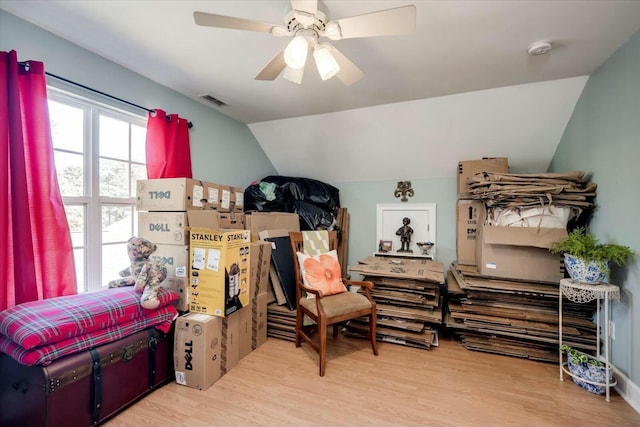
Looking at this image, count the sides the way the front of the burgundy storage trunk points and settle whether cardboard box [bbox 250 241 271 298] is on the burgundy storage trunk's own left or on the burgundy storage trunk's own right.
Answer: on the burgundy storage trunk's own left

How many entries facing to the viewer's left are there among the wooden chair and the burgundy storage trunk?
0

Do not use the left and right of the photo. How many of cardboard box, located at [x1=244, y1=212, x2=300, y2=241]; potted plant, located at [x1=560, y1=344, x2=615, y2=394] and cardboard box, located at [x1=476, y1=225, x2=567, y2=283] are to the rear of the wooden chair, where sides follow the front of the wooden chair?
1

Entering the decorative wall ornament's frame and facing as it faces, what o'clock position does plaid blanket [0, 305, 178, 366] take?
The plaid blanket is roughly at 1 o'clock from the decorative wall ornament.

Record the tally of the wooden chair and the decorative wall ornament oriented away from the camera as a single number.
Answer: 0

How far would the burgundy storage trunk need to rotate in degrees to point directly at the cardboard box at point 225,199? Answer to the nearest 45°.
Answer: approximately 90° to its left

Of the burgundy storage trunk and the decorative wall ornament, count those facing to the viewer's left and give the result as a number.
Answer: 0

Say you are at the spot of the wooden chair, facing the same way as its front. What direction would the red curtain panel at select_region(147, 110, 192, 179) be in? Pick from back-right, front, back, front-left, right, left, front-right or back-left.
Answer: back-right

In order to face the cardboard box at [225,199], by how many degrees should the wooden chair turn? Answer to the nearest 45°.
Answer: approximately 135° to its right

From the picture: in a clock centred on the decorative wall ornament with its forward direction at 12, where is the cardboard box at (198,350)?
The cardboard box is roughly at 1 o'clock from the decorative wall ornament.

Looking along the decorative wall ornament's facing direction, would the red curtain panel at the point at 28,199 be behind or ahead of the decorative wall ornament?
ahead
